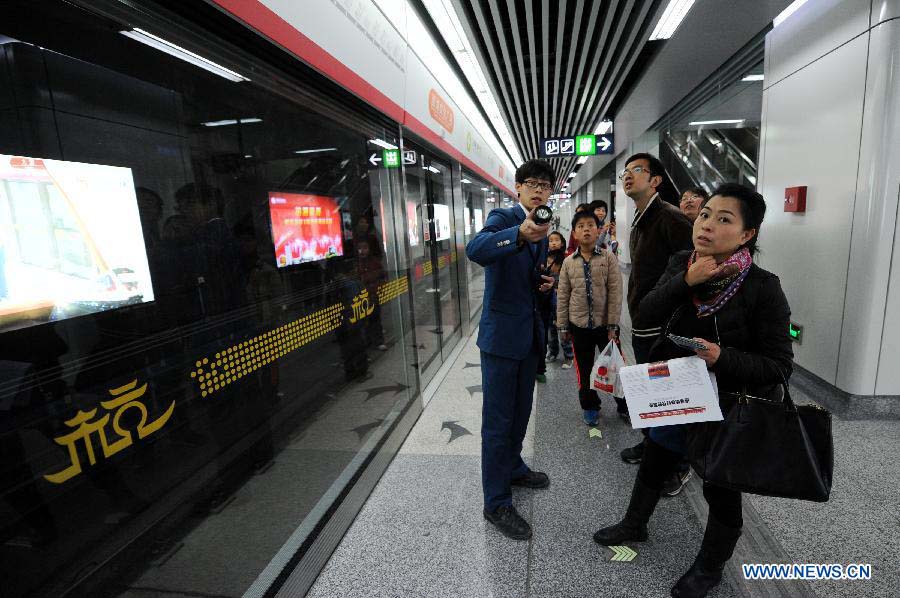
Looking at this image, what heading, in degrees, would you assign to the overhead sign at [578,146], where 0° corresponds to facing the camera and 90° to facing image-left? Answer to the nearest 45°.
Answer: approximately 0°

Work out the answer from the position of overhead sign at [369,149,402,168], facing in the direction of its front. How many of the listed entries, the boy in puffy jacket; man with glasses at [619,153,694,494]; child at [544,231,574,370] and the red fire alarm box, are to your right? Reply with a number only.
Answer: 0

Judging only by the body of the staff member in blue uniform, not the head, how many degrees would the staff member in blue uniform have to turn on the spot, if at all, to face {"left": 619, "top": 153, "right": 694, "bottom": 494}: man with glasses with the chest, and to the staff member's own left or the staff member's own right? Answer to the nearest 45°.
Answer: approximately 90° to the staff member's own left

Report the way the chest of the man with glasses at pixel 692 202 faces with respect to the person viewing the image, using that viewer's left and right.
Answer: facing the viewer and to the left of the viewer

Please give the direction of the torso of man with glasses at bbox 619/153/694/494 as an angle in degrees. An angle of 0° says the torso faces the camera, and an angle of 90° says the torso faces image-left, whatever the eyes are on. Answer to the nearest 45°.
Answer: approximately 45°

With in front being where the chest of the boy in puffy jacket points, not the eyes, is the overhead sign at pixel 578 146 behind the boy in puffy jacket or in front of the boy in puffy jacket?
behind

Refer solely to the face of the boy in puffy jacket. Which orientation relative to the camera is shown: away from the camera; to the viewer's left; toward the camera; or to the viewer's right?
toward the camera

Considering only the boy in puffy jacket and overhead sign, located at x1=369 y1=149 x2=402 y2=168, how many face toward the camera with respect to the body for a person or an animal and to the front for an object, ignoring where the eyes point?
2

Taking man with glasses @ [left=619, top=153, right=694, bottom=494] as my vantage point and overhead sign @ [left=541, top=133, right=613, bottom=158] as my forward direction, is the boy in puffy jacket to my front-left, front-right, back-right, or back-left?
front-left

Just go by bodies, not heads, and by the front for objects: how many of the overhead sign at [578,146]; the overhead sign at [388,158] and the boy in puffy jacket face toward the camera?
3

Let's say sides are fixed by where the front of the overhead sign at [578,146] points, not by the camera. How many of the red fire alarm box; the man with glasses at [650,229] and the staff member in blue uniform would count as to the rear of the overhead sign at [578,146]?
0

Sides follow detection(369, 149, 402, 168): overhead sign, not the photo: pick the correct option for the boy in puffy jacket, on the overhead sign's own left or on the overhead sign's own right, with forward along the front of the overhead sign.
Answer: on the overhead sign's own left

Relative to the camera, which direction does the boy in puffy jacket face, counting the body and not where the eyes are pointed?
toward the camera

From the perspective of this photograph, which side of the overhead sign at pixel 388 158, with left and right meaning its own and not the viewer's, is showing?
front

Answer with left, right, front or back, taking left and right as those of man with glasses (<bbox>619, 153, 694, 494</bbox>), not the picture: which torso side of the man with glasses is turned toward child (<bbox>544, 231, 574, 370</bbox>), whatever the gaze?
right

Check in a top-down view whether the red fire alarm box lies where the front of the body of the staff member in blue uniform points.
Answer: no
